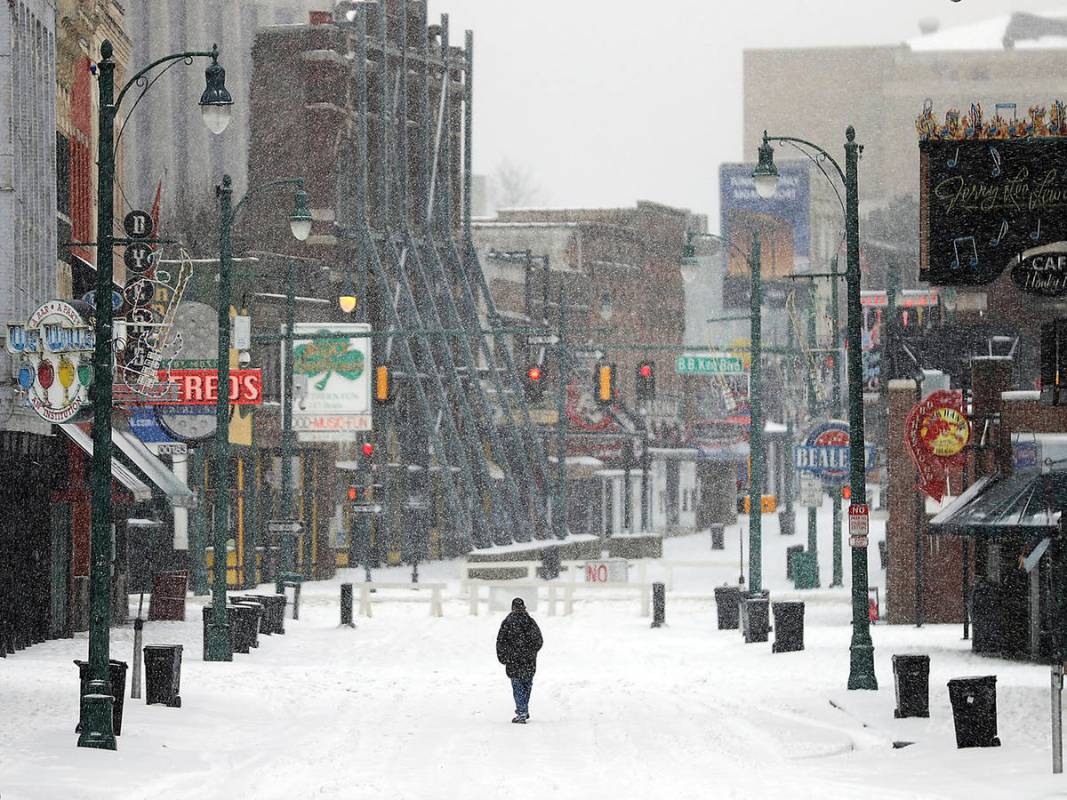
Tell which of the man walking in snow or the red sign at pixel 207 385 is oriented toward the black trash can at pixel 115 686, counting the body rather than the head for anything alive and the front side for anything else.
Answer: the red sign

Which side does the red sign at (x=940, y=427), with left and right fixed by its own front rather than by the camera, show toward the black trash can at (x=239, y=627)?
right

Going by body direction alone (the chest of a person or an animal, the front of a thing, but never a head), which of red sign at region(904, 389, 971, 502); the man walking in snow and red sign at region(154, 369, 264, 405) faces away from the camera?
the man walking in snow

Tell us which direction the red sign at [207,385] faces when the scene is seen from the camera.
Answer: facing the viewer

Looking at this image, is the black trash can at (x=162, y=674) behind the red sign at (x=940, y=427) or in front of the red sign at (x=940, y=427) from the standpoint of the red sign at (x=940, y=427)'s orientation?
in front

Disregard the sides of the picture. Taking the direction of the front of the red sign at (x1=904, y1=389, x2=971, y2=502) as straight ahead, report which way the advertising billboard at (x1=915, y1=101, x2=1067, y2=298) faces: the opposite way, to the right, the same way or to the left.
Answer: the same way

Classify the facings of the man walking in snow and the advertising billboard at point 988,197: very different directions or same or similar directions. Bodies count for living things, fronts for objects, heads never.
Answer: very different directions

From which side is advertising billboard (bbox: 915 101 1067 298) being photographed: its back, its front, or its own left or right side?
front

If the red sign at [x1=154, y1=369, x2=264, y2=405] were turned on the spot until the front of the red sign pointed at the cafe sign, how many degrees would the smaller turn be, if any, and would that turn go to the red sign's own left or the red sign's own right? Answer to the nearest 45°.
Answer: approximately 45° to the red sign's own left

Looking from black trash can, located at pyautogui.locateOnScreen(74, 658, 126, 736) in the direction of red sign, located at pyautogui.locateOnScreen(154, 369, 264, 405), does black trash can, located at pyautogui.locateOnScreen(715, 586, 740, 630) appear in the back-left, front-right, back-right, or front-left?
front-right

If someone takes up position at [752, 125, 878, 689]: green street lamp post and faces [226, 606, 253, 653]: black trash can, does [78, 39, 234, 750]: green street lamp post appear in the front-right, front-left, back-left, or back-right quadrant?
front-left

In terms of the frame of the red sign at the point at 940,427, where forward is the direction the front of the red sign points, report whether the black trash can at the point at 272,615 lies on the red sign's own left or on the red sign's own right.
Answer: on the red sign's own right

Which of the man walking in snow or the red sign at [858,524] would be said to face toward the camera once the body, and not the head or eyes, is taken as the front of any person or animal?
the red sign

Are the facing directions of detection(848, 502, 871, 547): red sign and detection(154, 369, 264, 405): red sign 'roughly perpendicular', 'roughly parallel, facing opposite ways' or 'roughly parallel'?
roughly parallel

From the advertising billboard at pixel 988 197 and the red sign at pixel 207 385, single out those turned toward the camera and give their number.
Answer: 2

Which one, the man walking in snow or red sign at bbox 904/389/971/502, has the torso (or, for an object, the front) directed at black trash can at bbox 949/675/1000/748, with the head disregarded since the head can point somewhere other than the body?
the red sign
